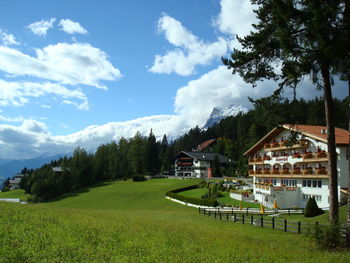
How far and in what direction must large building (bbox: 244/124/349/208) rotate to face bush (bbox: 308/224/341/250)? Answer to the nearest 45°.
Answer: approximately 45° to its left

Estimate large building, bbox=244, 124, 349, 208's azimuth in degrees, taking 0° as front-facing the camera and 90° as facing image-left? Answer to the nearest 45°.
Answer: approximately 45°

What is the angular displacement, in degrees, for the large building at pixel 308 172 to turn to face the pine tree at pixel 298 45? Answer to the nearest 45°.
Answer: approximately 45° to its left
